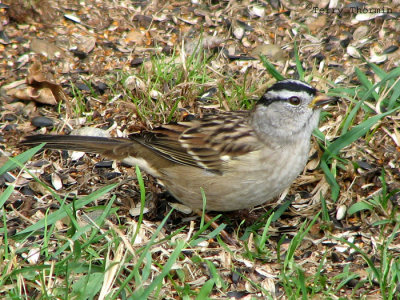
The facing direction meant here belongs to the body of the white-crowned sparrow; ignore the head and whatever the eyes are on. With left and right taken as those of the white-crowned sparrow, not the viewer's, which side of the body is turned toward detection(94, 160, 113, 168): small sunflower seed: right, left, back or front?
back

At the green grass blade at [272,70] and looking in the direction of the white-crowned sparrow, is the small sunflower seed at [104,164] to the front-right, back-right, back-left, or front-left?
front-right

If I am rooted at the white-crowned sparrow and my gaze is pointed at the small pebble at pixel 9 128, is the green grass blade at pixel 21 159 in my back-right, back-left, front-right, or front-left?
front-left

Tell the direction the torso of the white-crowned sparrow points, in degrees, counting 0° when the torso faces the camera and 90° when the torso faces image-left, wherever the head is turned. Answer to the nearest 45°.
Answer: approximately 270°

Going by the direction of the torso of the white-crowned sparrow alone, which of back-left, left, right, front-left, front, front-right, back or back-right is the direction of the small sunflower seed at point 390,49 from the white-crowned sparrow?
front-left

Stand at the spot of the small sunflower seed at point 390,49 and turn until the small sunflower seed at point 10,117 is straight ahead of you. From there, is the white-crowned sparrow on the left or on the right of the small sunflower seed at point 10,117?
left

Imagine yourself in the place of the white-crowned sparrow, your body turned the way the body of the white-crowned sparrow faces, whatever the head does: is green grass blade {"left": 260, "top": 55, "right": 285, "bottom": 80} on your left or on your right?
on your left
